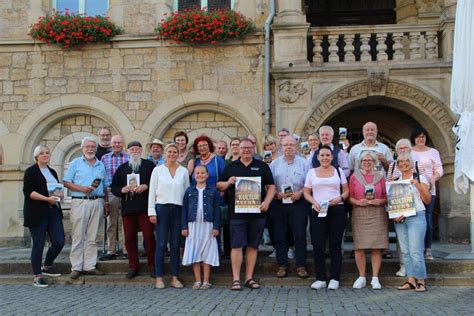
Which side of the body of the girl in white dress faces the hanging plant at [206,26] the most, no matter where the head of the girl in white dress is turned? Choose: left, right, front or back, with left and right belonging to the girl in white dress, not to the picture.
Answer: back

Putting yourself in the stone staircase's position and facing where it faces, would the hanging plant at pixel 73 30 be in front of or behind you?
behind

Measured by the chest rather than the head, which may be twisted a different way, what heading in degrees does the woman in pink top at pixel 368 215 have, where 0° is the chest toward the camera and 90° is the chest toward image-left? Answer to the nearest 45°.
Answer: approximately 0°

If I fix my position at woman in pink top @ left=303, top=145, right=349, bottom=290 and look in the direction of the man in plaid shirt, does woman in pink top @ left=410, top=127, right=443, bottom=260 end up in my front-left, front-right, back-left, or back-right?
back-right

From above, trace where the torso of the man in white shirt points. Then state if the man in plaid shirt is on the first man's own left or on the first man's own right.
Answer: on the first man's own right

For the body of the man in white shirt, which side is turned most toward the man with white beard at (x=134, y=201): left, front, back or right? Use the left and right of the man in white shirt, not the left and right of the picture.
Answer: right

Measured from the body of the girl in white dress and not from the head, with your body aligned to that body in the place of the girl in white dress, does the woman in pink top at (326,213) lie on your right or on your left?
on your left

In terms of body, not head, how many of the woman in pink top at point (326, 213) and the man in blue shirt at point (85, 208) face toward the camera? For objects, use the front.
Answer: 2

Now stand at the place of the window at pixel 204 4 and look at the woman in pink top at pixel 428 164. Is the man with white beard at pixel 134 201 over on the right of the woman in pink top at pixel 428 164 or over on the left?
right

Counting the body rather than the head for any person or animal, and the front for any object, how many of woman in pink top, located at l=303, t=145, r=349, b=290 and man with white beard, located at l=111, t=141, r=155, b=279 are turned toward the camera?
2
